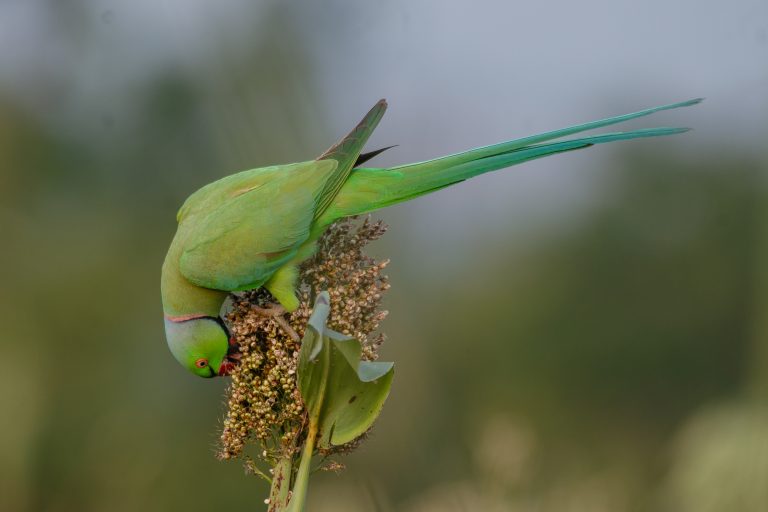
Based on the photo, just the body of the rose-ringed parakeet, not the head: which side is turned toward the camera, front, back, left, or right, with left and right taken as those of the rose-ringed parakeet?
left
